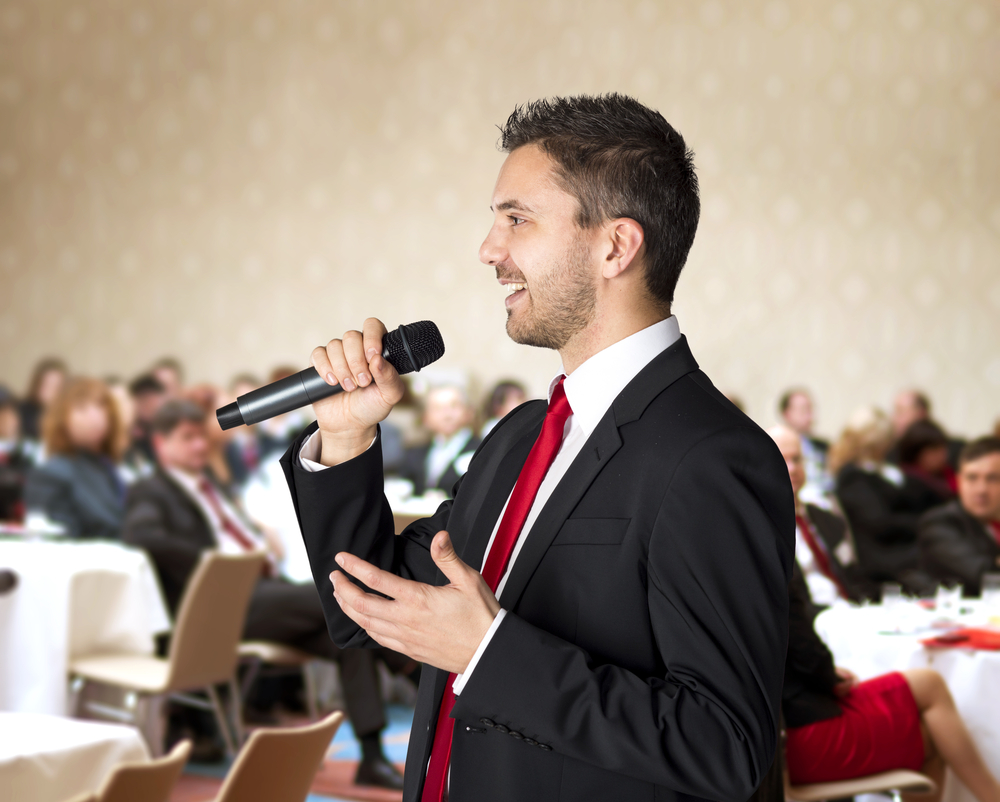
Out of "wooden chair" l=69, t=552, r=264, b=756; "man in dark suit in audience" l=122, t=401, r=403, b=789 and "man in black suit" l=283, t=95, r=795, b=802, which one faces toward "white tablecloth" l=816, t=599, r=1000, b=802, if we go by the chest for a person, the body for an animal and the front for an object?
the man in dark suit in audience

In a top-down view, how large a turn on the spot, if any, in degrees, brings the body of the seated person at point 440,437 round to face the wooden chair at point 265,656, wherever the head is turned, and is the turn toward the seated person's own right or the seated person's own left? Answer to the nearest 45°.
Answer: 0° — they already face it

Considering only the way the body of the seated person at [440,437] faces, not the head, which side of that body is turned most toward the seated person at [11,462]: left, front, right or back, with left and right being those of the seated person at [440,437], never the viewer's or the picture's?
right

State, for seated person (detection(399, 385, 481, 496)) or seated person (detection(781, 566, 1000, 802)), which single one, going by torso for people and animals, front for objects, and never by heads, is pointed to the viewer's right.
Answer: seated person (detection(781, 566, 1000, 802))

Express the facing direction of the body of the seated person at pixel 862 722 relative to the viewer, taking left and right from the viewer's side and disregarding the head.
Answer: facing to the right of the viewer

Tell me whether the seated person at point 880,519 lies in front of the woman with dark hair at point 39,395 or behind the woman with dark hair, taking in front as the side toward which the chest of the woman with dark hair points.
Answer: in front

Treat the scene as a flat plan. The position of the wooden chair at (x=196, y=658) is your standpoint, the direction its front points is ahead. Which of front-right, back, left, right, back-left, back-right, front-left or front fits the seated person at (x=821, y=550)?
back-right

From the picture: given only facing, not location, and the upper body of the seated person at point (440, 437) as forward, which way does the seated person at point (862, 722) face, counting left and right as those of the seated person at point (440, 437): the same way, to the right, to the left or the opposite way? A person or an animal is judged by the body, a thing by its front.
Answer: to the left

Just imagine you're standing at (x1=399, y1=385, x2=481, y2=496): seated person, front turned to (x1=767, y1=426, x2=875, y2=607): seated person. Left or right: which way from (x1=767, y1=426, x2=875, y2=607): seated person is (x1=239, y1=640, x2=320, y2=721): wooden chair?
right

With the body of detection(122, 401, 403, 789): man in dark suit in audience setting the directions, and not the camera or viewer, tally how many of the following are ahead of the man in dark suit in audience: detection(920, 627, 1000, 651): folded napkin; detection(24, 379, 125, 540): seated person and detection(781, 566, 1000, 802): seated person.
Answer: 2

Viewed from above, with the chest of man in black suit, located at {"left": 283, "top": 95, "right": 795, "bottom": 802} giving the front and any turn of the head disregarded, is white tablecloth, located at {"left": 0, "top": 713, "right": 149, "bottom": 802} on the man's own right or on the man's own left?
on the man's own right
